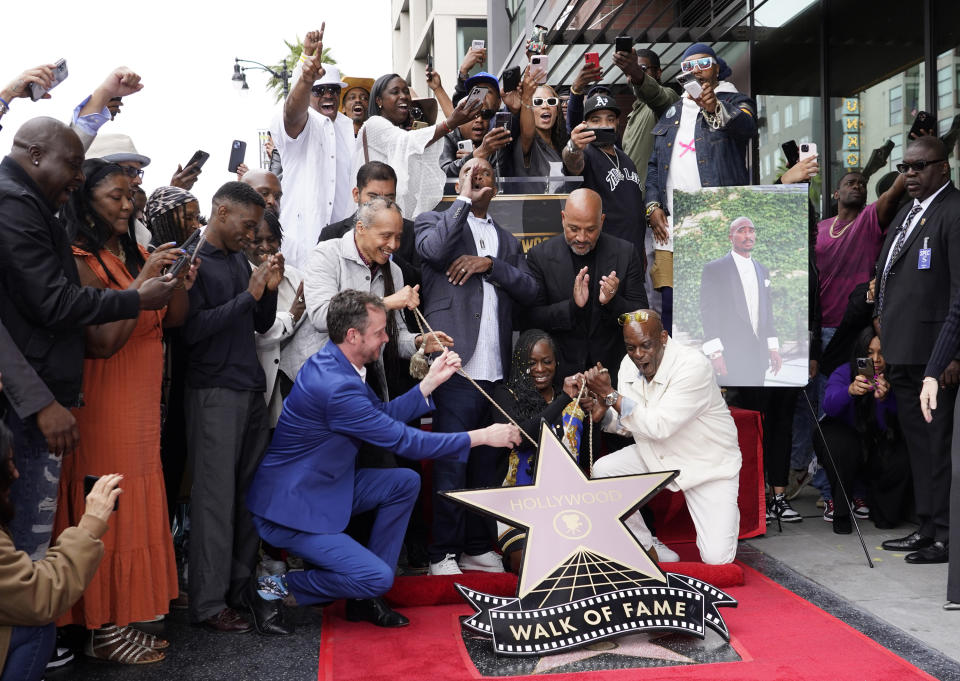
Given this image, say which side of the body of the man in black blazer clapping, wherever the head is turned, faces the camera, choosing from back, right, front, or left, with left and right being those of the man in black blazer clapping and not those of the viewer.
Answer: front

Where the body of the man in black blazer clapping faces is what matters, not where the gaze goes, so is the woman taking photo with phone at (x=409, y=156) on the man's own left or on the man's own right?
on the man's own right

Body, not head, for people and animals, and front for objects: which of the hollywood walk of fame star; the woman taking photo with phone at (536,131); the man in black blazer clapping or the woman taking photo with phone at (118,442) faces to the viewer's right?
the woman taking photo with phone at (118,442)

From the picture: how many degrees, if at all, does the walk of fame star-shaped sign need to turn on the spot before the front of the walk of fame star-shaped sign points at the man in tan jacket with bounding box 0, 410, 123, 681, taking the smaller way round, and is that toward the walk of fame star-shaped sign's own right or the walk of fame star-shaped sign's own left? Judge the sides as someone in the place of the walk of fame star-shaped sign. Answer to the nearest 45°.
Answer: approximately 45° to the walk of fame star-shaped sign's own right

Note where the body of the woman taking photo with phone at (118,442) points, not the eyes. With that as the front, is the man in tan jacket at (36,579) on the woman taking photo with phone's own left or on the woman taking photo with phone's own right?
on the woman taking photo with phone's own right

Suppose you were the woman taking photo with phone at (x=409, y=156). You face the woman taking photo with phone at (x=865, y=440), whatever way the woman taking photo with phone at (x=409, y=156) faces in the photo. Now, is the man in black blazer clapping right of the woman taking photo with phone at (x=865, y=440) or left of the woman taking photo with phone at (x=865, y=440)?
right

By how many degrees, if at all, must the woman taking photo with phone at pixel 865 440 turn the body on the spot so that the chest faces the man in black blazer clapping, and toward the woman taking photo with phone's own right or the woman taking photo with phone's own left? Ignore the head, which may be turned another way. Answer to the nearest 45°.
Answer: approximately 45° to the woman taking photo with phone's own right

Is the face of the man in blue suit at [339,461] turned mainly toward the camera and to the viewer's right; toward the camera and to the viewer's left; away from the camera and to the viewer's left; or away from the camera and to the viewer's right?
toward the camera and to the viewer's right

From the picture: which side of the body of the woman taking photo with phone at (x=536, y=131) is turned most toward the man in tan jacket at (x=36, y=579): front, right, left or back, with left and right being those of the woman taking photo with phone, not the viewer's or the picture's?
front

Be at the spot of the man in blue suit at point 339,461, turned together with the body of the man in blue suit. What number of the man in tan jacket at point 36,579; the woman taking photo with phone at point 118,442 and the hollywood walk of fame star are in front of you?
1

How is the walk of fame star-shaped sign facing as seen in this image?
toward the camera

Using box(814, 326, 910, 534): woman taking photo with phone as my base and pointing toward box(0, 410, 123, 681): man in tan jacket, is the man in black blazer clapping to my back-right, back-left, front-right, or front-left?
front-right

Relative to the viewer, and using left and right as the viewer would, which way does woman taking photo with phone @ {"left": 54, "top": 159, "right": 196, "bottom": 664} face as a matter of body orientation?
facing to the right of the viewer

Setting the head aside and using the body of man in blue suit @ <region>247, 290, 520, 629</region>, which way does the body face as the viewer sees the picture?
to the viewer's right
